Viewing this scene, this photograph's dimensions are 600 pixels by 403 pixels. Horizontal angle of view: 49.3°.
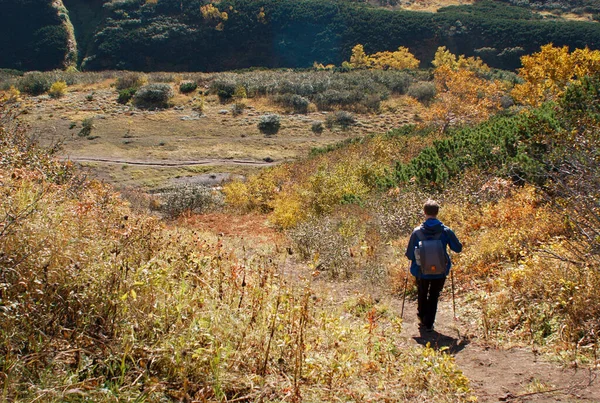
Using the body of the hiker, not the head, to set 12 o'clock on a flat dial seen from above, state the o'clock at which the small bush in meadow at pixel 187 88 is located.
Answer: The small bush in meadow is roughly at 11 o'clock from the hiker.

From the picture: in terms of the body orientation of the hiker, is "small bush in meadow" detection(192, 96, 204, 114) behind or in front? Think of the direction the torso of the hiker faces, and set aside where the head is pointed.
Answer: in front

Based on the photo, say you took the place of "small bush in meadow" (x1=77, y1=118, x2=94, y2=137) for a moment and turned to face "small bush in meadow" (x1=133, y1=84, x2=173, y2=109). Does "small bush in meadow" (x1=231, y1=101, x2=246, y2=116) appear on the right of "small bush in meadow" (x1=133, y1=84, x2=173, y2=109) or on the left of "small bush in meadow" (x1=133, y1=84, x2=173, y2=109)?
right

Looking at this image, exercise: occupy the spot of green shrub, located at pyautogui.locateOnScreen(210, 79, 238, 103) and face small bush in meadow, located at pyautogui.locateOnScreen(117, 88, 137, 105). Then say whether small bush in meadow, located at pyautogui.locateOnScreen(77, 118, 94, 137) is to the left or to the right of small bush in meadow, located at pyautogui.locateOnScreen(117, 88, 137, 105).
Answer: left

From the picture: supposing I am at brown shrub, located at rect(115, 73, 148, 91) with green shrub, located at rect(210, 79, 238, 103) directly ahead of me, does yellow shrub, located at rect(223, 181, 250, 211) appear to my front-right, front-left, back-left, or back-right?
front-right

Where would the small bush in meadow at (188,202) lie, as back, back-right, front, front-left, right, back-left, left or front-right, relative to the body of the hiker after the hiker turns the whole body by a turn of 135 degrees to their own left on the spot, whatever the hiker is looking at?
right

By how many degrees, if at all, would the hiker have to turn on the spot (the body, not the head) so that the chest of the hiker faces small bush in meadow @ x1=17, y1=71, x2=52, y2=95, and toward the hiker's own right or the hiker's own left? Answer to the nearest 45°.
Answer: approximately 45° to the hiker's own left

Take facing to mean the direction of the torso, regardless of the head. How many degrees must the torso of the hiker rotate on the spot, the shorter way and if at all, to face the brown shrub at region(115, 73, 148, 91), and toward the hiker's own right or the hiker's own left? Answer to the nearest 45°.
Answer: approximately 45° to the hiker's own left

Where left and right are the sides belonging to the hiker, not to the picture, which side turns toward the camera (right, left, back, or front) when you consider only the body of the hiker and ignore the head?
back

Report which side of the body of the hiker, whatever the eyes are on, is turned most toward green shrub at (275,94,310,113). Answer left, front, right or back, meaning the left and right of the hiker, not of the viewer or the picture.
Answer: front

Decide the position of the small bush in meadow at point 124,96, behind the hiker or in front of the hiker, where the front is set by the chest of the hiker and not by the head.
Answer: in front

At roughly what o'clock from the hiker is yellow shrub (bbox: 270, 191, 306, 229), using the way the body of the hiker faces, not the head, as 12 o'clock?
The yellow shrub is roughly at 11 o'clock from the hiker.

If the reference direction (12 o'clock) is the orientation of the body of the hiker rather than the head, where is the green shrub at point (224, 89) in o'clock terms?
The green shrub is roughly at 11 o'clock from the hiker.

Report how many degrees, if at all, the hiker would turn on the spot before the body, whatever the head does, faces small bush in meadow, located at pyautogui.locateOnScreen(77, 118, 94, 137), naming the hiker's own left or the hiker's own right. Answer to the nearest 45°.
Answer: approximately 45° to the hiker's own left
